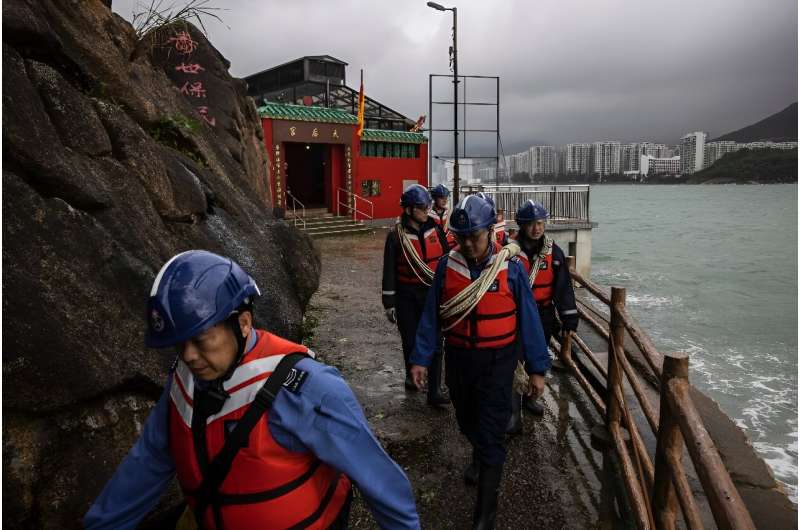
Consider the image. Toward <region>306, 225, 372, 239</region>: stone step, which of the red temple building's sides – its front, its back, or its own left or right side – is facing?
front

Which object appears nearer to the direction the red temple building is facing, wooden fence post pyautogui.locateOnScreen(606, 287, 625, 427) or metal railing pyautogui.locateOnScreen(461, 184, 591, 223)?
the wooden fence post

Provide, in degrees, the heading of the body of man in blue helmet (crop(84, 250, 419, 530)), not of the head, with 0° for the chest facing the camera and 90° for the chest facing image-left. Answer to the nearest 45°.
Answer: approximately 45°

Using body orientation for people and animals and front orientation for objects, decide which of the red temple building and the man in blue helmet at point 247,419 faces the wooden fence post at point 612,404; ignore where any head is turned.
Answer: the red temple building

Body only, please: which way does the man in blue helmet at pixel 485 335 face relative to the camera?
toward the camera

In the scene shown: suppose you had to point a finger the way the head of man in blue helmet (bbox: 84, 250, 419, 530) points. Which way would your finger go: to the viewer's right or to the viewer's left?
to the viewer's left

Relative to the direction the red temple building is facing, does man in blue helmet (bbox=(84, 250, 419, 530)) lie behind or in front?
in front

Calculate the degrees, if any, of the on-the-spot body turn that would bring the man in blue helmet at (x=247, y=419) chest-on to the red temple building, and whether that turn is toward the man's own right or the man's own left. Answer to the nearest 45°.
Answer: approximately 135° to the man's own right

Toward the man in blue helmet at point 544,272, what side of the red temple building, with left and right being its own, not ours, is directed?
front

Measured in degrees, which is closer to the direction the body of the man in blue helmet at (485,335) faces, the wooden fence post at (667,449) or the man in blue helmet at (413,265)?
the wooden fence post

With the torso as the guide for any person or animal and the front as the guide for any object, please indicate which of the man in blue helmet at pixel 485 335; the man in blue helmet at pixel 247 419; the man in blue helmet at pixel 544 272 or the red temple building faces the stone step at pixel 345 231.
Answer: the red temple building

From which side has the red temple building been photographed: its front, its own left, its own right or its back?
front

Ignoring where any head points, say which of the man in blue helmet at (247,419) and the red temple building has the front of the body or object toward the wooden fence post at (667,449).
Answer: the red temple building
